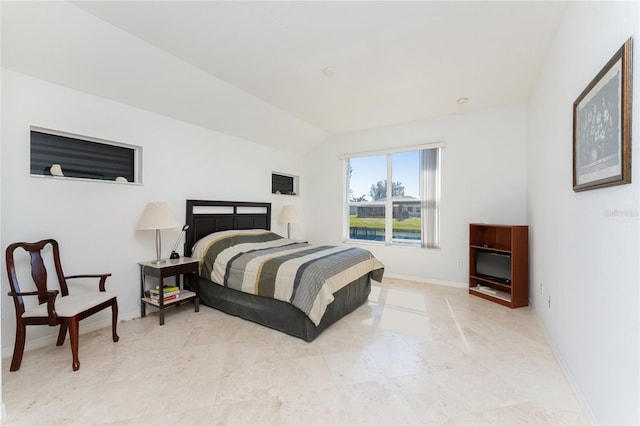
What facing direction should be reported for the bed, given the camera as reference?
facing the viewer and to the right of the viewer

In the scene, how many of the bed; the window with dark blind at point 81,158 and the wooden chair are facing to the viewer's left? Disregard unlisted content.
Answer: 0

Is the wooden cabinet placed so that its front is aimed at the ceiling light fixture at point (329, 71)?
yes

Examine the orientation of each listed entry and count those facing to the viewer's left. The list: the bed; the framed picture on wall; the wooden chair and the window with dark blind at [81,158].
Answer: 1

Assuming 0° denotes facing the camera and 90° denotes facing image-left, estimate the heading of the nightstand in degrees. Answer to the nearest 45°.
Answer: approximately 315°

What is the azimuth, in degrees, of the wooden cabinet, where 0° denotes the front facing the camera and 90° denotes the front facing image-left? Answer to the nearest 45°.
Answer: approximately 45°

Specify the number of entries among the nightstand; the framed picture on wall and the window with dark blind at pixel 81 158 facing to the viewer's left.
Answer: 1

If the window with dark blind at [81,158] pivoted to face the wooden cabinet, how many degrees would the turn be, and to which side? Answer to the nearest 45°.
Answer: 0° — it already faces it

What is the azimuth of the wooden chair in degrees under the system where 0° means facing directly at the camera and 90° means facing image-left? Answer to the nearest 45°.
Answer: approximately 315°

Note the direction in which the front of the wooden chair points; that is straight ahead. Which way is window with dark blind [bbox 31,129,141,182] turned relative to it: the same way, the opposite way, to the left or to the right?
the same way

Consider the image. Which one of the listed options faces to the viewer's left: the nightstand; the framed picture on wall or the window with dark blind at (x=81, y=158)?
the framed picture on wall

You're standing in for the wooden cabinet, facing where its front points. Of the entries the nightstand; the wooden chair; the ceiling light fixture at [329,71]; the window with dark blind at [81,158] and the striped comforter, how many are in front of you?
5

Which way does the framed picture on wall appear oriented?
to the viewer's left

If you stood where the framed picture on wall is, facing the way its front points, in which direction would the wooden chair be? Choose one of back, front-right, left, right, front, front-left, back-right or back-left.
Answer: front-left

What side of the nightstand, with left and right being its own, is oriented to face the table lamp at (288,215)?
left
